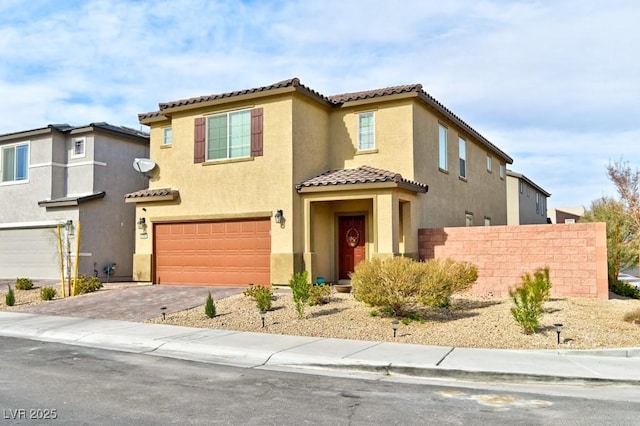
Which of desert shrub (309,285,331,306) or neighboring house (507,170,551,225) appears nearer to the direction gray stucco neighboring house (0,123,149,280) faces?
the desert shrub

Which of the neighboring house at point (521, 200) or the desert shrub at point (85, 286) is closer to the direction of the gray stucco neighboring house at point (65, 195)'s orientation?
the desert shrub

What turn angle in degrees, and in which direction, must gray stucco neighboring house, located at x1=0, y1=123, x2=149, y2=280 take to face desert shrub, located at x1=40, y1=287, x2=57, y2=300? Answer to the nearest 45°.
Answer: approximately 45° to its left

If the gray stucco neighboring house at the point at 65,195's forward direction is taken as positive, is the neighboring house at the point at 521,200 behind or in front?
behind

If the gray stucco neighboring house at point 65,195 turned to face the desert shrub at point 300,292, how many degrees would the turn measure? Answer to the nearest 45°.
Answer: approximately 45° to its left

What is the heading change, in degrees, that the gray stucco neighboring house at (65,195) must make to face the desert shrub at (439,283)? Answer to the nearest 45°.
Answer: approximately 90° to its left

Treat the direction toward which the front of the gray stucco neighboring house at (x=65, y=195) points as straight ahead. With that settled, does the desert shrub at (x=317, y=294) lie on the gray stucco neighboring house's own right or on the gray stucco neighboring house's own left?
on the gray stucco neighboring house's own left

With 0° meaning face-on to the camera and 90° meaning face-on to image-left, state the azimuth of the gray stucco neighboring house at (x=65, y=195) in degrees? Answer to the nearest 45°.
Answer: approximately 45°

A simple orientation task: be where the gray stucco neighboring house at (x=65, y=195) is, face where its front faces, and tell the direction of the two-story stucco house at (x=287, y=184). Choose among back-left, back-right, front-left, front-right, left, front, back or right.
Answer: left

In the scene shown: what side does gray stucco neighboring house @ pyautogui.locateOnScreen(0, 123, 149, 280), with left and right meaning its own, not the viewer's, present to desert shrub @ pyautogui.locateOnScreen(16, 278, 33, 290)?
front

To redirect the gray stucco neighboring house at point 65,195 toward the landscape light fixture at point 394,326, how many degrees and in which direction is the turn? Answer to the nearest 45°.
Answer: approximately 45° to its left

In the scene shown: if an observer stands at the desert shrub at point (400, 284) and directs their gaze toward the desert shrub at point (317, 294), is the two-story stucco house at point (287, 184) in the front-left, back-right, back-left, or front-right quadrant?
front-right

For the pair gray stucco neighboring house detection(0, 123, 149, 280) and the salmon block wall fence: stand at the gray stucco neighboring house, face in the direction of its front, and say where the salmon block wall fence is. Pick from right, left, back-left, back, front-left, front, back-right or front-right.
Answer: left

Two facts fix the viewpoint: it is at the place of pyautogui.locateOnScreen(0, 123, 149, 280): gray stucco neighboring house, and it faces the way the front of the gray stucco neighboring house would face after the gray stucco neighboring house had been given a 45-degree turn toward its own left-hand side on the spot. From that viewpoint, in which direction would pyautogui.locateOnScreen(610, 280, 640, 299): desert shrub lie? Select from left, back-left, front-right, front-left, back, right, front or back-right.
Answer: front-left
